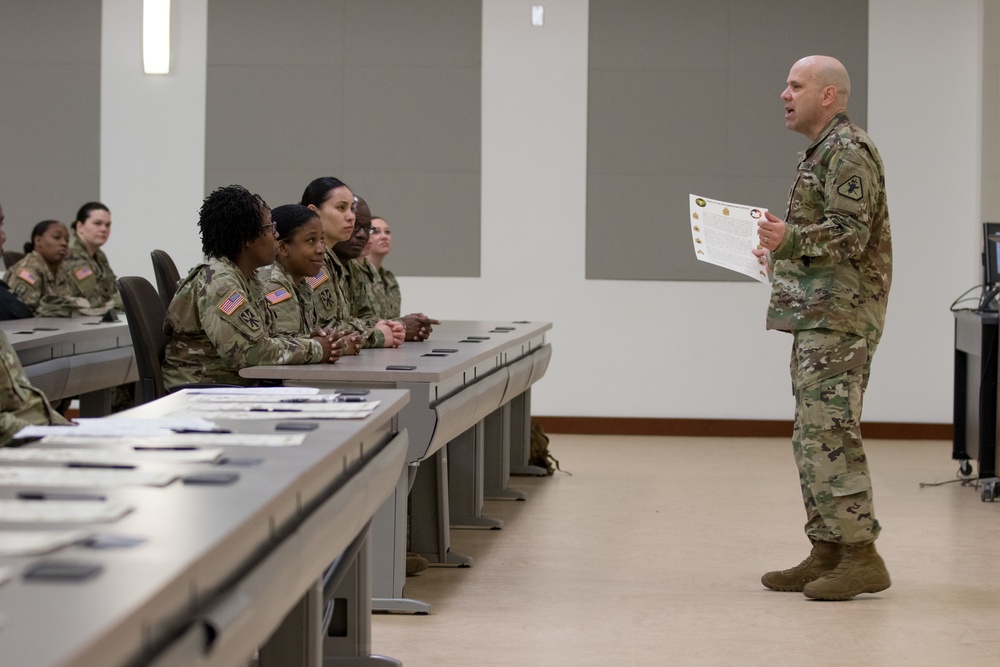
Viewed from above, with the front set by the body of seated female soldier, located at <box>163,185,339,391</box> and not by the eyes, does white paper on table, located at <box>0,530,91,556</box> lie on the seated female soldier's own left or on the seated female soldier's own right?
on the seated female soldier's own right

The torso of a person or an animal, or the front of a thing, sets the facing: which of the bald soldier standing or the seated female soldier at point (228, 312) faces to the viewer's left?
the bald soldier standing

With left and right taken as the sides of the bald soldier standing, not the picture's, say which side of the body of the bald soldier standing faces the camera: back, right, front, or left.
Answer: left

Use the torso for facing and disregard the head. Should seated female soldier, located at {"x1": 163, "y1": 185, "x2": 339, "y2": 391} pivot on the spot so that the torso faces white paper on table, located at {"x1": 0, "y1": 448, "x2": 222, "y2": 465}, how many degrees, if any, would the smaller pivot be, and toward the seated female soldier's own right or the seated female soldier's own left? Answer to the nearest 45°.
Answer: approximately 90° to the seated female soldier's own right

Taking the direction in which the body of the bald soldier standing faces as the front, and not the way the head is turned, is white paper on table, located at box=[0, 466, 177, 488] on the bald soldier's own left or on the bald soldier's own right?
on the bald soldier's own left

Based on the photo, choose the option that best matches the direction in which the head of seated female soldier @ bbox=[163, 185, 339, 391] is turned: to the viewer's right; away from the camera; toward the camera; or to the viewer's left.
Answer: to the viewer's right

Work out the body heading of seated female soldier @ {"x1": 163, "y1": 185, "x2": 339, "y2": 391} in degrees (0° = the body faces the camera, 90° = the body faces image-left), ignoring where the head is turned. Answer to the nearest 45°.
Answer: approximately 270°

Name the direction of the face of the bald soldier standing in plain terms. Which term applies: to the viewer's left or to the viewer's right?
to the viewer's left

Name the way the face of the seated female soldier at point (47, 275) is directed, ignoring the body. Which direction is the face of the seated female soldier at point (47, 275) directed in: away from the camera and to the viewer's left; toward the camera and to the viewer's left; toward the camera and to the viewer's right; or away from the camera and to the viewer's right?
toward the camera and to the viewer's right

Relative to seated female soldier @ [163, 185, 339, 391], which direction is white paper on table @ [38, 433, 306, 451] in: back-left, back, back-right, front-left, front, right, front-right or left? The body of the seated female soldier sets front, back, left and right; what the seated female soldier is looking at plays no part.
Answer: right

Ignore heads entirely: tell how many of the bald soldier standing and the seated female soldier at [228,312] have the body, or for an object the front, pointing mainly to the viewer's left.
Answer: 1

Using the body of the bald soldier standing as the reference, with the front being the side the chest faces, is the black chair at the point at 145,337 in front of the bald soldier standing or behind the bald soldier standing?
in front

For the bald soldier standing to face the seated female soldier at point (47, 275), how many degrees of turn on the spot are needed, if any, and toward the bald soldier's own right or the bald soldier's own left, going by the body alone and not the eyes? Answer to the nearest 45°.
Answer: approximately 45° to the bald soldier's own right

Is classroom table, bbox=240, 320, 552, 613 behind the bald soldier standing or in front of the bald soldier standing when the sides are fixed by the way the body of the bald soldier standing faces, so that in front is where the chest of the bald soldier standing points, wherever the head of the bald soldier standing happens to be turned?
in front
